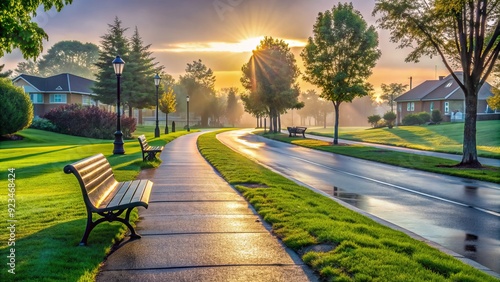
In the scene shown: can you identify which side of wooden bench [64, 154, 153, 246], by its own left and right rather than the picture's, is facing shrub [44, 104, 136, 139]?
left

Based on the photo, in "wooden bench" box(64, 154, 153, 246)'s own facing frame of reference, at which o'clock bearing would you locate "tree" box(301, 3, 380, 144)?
The tree is roughly at 10 o'clock from the wooden bench.

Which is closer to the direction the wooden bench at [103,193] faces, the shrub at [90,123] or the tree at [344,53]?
the tree

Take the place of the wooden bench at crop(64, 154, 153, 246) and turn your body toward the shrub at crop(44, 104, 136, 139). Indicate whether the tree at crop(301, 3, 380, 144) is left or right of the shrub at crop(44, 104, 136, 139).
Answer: right

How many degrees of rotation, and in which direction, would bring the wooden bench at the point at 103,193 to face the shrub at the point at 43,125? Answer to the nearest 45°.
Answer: approximately 90° to its left

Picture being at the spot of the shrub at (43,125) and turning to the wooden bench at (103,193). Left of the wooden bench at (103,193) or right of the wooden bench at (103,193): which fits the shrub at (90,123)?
left

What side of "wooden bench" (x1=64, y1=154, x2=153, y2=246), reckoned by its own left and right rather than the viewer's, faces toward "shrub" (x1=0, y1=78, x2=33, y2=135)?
left

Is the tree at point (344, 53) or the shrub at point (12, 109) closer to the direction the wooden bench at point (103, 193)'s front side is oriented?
the tree

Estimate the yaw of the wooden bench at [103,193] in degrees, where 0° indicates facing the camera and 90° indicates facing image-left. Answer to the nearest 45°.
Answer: approximately 270°
